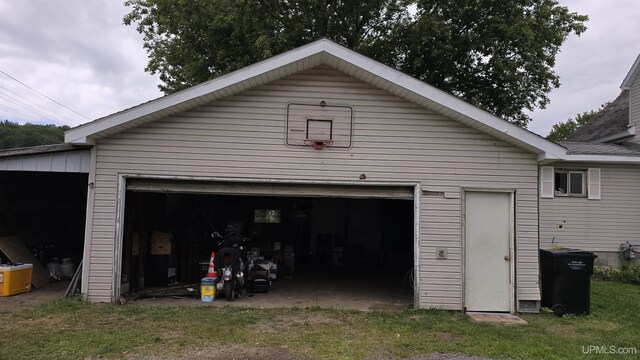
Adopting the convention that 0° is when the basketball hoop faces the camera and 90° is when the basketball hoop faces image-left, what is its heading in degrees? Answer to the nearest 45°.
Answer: approximately 0°

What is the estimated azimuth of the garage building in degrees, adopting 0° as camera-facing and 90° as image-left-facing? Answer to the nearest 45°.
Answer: approximately 0°

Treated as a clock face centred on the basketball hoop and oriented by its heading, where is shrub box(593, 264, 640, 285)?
The shrub is roughly at 8 o'clock from the basketball hoop.

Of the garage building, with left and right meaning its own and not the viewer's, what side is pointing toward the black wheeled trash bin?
left
